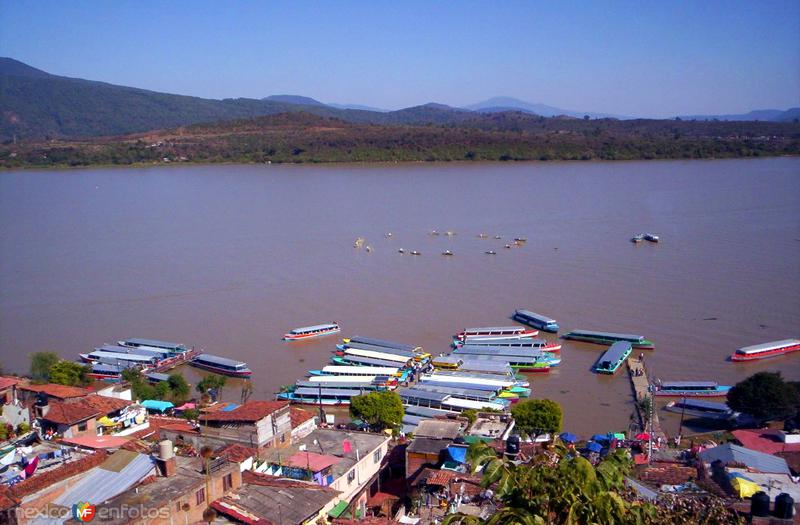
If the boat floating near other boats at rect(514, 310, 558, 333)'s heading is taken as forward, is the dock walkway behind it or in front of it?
in front

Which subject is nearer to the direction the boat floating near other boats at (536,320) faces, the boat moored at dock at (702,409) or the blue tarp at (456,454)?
the boat moored at dock

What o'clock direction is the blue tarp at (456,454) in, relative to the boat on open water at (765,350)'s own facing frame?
The blue tarp is roughly at 11 o'clock from the boat on open water.

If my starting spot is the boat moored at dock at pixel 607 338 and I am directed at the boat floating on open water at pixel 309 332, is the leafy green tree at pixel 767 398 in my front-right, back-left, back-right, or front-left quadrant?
back-left

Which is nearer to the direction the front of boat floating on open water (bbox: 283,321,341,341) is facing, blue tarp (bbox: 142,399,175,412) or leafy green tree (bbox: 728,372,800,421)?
the blue tarp

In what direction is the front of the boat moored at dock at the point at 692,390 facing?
to the viewer's right

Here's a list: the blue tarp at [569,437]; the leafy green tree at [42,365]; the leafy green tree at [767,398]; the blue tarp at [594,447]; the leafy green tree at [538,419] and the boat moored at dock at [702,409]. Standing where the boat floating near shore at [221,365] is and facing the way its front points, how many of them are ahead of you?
5

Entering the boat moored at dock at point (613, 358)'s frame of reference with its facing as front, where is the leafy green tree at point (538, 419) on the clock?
The leafy green tree is roughly at 6 o'clock from the boat moored at dock.
